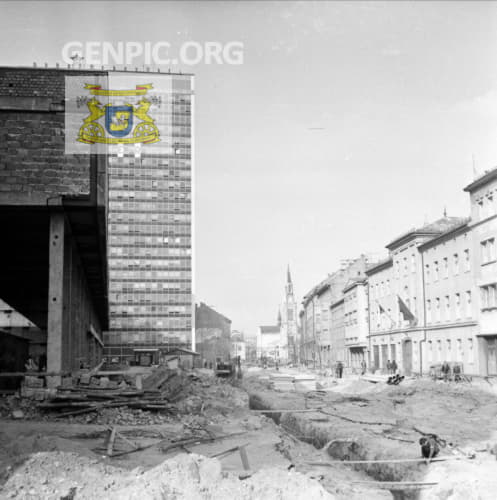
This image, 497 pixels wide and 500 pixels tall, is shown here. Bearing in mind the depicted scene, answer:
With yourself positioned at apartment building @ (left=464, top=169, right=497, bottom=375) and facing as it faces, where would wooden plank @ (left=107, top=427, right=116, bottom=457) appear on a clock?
The wooden plank is roughly at 11 o'clock from the apartment building.

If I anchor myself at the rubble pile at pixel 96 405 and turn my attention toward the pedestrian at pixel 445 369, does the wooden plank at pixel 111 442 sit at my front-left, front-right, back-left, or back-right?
back-right

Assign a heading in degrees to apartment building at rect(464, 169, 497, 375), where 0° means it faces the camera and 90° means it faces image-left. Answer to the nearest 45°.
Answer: approximately 45°

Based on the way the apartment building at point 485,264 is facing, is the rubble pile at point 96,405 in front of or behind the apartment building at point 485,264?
in front
